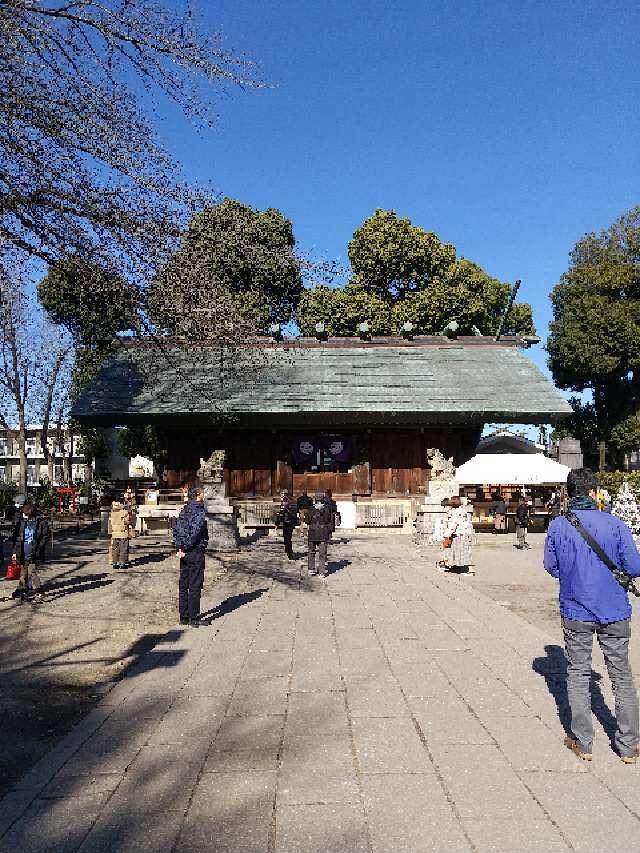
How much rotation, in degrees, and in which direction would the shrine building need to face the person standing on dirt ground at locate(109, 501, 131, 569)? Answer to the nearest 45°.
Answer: approximately 45° to its right

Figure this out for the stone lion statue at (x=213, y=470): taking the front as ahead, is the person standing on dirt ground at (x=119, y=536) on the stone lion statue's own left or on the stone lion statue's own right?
on the stone lion statue's own right

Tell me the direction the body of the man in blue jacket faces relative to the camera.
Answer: away from the camera

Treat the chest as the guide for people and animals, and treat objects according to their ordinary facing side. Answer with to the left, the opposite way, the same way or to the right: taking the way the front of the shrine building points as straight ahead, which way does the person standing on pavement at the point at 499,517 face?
the opposite way

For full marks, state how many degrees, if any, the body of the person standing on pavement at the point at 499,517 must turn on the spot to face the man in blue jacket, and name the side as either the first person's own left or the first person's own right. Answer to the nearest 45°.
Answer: approximately 180°

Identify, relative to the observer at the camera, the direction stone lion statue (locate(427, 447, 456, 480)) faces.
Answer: facing to the left of the viewer

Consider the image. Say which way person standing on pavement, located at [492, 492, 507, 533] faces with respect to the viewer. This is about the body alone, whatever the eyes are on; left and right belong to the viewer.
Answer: facing away from the viewer

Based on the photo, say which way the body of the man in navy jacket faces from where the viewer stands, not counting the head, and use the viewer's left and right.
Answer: facing away from the viewer and to the right of the viewer

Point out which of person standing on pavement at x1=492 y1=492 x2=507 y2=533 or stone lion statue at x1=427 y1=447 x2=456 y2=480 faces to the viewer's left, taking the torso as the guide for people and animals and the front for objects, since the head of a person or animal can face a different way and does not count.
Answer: the stone lion statue

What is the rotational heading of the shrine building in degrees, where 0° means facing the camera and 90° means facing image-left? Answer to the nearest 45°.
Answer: approximately 0°

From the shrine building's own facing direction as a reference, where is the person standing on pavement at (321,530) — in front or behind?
in front
